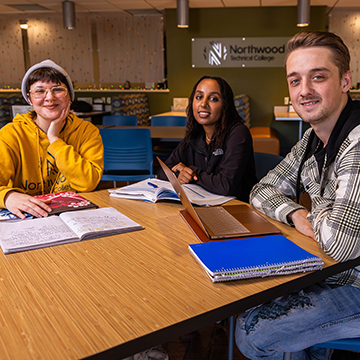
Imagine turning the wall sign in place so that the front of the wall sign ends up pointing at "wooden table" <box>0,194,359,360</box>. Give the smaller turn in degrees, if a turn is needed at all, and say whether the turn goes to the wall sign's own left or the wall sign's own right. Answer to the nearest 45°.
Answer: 0° — it already faces it

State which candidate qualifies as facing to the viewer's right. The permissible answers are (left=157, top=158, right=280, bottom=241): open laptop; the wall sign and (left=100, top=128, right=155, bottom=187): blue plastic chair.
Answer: the open laptop

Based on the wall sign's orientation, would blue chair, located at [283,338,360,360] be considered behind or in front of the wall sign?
in front

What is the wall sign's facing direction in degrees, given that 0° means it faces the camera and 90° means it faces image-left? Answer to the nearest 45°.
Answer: approximately 0°

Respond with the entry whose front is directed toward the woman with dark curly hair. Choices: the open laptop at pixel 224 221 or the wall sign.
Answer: the wall sign

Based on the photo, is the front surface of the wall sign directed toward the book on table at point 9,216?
yes

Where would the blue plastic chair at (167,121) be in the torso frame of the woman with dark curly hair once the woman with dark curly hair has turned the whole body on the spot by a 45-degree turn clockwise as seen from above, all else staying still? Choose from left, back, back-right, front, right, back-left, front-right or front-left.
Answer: right

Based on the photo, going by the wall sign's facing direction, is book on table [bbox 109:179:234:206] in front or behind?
in front
